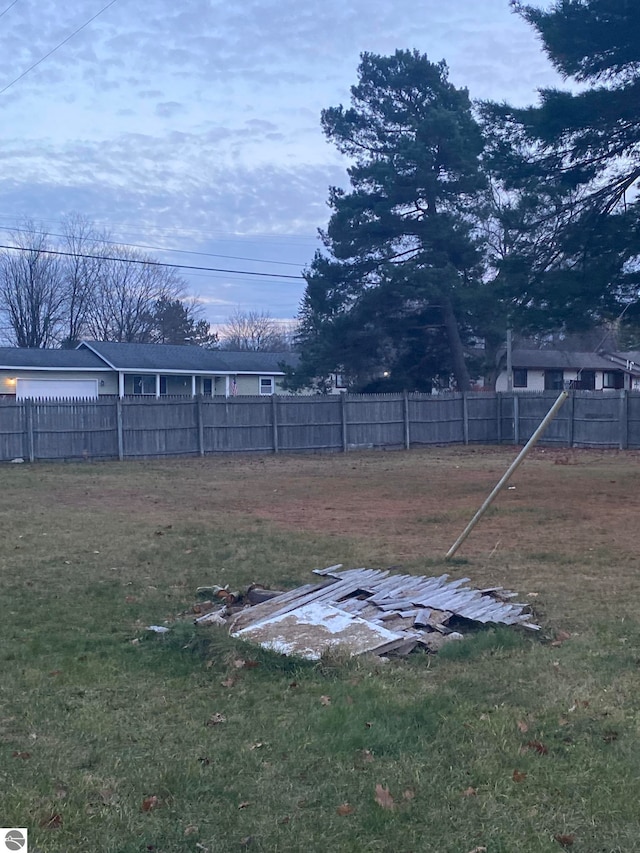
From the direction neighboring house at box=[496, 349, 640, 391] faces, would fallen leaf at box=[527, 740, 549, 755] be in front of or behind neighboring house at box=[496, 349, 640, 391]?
in front

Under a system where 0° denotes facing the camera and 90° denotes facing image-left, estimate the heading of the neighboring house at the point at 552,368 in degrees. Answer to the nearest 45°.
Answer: approximately 0°

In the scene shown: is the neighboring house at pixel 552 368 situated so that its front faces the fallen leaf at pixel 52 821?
yes

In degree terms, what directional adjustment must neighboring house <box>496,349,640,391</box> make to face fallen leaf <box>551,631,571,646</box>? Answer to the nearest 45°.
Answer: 0° — it already faces it

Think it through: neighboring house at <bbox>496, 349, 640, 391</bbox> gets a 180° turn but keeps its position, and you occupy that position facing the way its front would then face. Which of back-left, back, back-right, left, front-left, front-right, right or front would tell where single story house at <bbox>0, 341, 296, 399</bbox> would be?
back-left

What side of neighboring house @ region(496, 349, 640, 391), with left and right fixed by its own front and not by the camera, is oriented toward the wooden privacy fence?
front

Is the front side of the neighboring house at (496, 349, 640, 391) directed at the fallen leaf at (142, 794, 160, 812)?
yes

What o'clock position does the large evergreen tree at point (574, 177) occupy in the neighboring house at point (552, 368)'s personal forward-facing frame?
The large evergreen tree is roughly at 12 o'clock from the neighboring house.

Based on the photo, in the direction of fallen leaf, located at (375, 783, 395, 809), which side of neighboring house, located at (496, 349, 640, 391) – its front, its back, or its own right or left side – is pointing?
front

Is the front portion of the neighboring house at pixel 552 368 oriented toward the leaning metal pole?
yes
